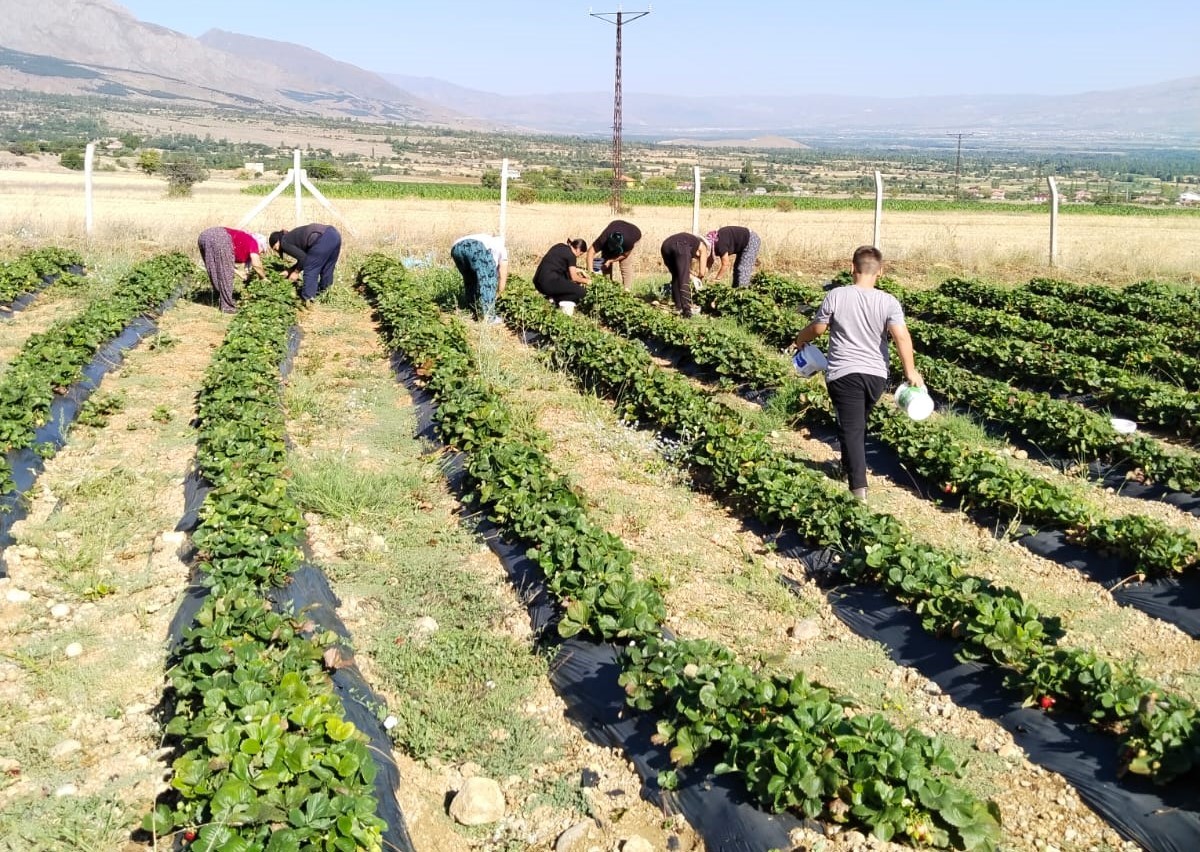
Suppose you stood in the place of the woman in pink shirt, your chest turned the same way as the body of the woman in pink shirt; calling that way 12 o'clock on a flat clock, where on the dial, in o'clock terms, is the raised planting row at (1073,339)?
The raised planting row is roughly at 1 o'clock from the woman in pink shirt.

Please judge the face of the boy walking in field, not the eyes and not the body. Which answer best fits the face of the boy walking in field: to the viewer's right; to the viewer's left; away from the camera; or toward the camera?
away from the camera

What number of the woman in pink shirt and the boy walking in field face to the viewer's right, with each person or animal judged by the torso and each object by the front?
1

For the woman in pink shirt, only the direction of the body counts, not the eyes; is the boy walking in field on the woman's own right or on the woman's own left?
on the woman's own right

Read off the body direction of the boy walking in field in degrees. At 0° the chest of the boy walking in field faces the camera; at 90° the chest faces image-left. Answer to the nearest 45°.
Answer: approximately 180°

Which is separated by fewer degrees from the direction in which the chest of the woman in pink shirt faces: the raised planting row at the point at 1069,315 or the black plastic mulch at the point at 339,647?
the raised planting row

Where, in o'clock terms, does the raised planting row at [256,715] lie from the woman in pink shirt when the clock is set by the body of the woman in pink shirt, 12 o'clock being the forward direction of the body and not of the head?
The raised planting row is roughly at 3 o'clock from the woman in pink shirt.

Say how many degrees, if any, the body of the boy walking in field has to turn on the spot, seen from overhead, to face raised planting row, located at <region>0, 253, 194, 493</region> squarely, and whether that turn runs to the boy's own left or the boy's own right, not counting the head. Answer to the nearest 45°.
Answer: approximately 90° to the boy's own left

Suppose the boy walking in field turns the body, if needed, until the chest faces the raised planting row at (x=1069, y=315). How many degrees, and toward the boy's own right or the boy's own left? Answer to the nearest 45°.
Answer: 0° — they already face it

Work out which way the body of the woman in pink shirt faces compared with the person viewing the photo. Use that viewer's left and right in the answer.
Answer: facing to the right of the viewer

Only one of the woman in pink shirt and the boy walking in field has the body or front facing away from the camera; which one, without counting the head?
the boy walking in field

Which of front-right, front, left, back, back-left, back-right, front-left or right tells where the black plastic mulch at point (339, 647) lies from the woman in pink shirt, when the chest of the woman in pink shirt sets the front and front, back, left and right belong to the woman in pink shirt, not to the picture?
right
